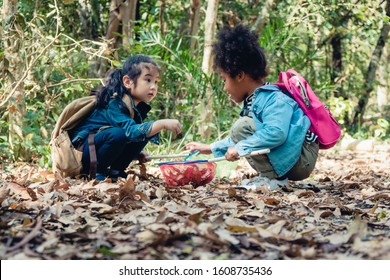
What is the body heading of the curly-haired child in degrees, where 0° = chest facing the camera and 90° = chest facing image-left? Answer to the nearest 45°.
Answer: approximately 90°

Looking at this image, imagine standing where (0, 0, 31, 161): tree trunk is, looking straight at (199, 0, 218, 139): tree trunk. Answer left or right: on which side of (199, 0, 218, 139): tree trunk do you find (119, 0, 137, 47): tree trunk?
left

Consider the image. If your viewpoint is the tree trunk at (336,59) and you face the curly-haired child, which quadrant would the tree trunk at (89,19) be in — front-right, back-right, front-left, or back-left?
front-right

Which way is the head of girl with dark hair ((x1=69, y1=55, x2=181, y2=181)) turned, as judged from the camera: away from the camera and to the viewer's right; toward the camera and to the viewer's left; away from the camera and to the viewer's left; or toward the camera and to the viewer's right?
toward the camera and to the viewer's right

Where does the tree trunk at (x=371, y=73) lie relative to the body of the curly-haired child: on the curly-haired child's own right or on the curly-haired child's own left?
on the curly-haired child's own right

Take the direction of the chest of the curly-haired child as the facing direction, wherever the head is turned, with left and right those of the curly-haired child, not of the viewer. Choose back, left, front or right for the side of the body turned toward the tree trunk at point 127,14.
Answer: right

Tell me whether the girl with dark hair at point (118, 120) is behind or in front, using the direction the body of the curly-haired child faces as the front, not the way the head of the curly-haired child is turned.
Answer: in front

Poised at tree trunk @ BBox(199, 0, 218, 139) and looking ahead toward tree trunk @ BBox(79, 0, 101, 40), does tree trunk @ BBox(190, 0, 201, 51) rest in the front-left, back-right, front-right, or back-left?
front-right

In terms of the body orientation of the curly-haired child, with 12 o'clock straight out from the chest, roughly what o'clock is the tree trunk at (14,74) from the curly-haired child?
The tree trunk is roughly at 1 o'clock from the curly-haired child.

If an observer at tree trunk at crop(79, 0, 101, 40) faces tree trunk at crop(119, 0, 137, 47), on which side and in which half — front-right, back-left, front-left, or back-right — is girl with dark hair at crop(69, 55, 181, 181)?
front-right
